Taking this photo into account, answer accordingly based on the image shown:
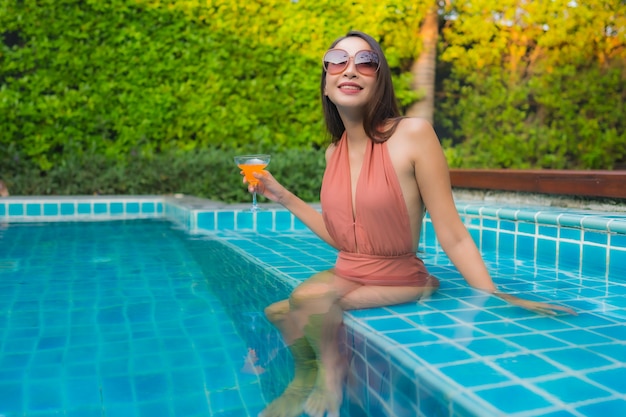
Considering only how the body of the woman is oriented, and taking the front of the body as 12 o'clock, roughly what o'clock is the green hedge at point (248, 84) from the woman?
The green hedge is roughly at 4 o'clock from the woman.

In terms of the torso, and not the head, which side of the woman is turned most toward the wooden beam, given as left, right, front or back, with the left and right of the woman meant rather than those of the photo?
back

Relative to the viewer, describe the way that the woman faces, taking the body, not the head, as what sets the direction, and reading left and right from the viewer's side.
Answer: facing the viewer and to the left of the viewer

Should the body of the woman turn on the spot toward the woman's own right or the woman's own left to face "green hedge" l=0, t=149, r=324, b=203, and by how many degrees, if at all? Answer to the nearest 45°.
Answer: approximately 90° to the woman's own right

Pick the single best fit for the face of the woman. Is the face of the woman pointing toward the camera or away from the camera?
toward the camera
